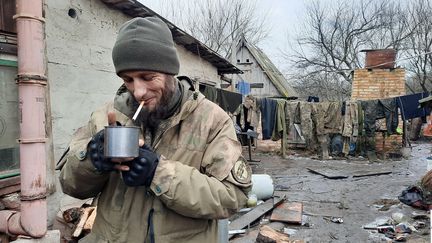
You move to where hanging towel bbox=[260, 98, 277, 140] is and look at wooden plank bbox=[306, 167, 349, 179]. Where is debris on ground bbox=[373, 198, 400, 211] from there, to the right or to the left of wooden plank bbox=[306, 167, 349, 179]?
right

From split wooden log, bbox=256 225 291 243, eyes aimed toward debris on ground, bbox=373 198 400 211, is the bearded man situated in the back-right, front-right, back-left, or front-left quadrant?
back-right

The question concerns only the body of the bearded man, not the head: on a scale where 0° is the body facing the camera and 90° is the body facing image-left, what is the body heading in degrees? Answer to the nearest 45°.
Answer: approximately 45°

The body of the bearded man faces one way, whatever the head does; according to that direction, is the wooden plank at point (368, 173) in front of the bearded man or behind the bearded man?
behind

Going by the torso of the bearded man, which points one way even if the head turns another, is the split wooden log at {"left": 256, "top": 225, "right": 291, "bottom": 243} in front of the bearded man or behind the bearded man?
behind

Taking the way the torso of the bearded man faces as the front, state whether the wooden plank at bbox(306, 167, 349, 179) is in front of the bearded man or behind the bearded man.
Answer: behind
